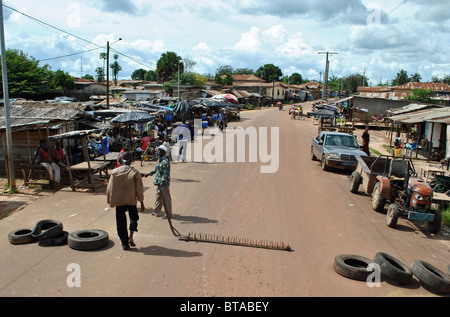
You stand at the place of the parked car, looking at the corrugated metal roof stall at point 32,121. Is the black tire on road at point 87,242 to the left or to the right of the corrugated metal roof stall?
left

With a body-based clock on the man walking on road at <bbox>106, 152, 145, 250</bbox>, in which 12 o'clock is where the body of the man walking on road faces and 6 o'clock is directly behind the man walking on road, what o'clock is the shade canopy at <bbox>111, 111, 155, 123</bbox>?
The shade canopy is roughly at 12 o'clock from the man walking on road.

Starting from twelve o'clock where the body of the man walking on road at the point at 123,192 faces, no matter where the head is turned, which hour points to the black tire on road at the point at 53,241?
The black tire on road is roughly at 10 o'clock from the man walking on road.

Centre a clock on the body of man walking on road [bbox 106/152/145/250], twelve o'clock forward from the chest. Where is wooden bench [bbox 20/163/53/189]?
The wooden bench is roughly at 11 o'clock from the man walking on road.

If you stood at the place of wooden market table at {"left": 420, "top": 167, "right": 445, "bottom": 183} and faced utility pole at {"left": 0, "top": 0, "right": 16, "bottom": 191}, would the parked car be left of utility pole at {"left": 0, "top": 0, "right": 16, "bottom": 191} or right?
right

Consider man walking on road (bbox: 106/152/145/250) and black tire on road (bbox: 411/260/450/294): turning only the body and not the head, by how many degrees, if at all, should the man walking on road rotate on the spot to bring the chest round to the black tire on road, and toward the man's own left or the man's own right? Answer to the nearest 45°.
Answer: approximately 135° to the man's own right

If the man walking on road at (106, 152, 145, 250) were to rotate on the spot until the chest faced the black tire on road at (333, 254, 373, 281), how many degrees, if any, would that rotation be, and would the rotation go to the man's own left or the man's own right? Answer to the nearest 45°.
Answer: approximately 135° to the man's own right

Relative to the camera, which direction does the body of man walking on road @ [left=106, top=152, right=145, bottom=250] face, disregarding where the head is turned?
away from the camera

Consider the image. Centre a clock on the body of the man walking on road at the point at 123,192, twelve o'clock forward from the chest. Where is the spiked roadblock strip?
The spiked roadblock strip is roughly at 3 o'clock from the man walking on road.

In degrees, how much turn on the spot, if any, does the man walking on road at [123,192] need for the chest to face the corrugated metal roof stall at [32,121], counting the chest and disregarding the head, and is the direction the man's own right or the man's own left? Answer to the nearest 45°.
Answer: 0° — they already face it
